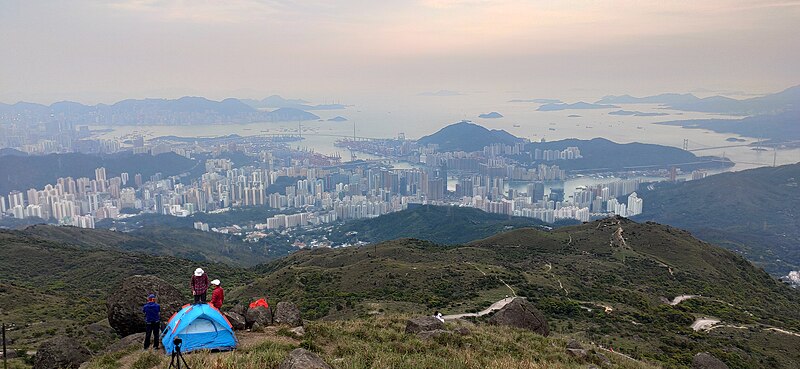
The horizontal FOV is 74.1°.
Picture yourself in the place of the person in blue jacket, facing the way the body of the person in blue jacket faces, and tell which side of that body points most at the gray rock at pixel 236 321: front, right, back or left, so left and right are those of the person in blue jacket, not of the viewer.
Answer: right

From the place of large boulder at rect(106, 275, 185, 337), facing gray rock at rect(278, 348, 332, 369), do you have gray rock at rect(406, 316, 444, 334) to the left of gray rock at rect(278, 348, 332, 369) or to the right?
left

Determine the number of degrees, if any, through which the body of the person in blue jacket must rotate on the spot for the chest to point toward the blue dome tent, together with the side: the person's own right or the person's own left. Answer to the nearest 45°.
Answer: approximately 135° to the person's own right

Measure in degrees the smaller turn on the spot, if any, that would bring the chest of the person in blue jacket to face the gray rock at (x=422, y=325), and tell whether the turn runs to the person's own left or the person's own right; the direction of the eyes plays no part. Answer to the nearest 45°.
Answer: approximately 90° to the person's own right

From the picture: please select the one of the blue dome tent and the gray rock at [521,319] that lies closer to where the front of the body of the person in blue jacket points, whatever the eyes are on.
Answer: the gray rock

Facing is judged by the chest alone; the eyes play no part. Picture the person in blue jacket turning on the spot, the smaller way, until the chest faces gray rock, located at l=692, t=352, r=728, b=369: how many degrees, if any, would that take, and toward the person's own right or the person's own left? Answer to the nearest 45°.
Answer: approximately 90° to the person's own right

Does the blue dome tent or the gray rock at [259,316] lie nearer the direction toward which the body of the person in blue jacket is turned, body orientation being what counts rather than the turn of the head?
the gray rock

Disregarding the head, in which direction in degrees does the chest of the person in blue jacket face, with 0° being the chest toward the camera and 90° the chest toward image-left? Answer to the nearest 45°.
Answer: approximately 180°

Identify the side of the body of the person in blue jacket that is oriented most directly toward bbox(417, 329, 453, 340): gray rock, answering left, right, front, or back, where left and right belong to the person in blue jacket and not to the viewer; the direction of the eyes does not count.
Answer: right

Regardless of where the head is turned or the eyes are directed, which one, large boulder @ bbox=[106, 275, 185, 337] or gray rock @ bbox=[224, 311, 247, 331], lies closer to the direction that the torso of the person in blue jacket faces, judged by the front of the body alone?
the large boulder
